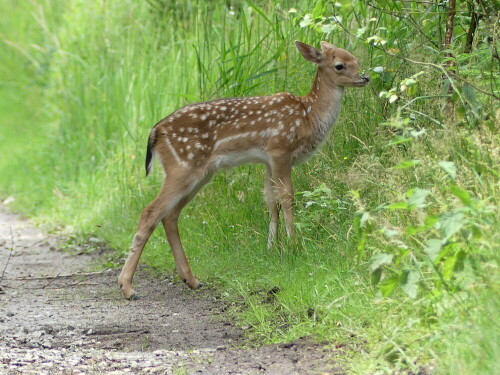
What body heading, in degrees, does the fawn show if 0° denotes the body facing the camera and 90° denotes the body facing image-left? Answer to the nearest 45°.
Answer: approximately 270°
